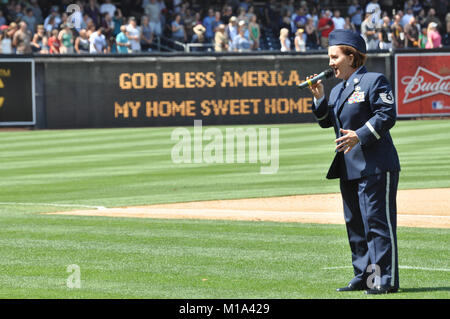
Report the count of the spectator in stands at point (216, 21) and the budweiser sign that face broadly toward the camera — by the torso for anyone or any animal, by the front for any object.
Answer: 2

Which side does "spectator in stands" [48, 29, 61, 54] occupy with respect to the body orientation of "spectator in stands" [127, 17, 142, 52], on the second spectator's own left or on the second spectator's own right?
on the second spectator's own right

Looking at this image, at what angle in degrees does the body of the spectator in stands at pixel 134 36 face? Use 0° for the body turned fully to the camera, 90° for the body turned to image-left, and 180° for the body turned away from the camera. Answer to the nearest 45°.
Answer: approximately 315°

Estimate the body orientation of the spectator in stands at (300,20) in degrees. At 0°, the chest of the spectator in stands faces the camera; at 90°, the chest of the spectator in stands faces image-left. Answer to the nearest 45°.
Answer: approximately 0°

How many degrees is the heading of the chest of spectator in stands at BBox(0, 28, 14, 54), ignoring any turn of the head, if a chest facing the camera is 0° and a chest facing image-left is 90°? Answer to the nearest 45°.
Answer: approximately 0°

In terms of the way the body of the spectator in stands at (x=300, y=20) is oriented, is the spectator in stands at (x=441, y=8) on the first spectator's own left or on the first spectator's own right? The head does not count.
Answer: on the first spectator's own left

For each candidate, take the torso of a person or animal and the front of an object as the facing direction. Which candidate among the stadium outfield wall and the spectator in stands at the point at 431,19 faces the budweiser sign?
the spectator in stands

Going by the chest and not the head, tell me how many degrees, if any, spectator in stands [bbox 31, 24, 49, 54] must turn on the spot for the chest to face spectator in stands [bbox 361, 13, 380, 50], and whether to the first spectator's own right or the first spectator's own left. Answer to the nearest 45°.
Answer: approximately 45° to the first spectator's own left
